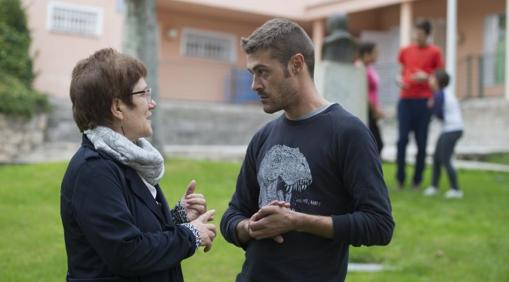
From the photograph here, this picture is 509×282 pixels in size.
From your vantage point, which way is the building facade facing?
toward the camera

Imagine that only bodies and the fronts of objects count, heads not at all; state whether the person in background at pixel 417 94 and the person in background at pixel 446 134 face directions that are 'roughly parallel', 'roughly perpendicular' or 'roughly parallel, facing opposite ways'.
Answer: roughly perpendicular

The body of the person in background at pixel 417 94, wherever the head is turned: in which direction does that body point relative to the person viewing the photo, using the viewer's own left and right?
facing the viewer

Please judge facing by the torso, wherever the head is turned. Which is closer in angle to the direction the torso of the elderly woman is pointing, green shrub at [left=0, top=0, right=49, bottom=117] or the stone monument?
the stone monument

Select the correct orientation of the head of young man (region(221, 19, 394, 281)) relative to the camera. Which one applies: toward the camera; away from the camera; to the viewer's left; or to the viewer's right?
to the viewer's left

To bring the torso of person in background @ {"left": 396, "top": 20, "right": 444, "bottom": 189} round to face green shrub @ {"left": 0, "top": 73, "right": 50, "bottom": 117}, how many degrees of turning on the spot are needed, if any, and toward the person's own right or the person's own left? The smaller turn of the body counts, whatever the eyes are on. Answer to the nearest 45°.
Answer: approximately 135° to the person's own right

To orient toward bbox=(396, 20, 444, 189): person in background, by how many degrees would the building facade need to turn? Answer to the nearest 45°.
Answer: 0° — it already faces them

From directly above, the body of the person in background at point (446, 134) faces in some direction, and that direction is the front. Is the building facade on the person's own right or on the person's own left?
on the person's own right

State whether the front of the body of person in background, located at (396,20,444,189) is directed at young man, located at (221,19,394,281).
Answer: yes

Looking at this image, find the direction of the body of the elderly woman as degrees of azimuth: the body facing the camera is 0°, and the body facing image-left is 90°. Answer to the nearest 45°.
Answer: approximately 270°

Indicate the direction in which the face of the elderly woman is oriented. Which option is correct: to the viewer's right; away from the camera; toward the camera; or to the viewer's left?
to the viewer's right

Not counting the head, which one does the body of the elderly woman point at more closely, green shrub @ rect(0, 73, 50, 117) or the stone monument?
the stone monument

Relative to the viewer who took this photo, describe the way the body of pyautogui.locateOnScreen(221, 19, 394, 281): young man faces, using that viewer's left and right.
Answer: facing the viewer and to the left of the viewer

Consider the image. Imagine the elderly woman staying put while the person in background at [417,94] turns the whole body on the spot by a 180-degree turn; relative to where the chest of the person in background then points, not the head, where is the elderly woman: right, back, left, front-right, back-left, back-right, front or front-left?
back

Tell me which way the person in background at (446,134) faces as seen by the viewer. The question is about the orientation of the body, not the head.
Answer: to the viewer's left
